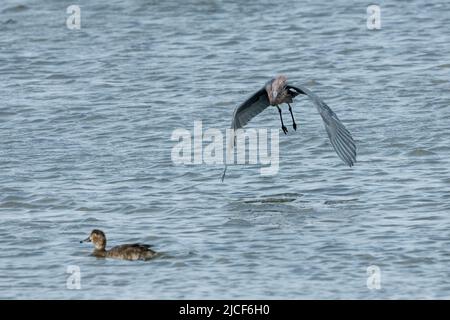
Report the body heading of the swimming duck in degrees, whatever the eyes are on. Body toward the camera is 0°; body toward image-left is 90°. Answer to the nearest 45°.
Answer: approximately 90°

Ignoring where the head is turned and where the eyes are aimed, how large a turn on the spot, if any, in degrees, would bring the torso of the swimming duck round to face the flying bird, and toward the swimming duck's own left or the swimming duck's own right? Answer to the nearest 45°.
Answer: approximately 135° to the swimming duck's own right
